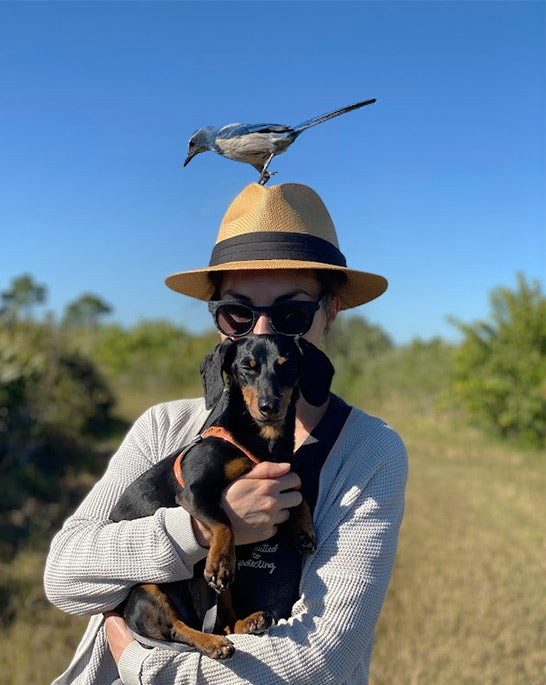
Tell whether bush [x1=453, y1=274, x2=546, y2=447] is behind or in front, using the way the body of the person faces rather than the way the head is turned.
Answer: behind

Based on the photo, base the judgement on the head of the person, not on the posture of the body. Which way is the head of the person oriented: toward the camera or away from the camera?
toward the camera

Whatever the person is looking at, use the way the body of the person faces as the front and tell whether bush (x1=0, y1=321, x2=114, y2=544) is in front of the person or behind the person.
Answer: behind

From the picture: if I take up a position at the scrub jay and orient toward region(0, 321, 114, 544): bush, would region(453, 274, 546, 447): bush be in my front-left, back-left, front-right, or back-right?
front-right

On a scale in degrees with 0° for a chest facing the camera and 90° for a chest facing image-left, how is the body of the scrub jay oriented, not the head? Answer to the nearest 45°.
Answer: approximately 90°

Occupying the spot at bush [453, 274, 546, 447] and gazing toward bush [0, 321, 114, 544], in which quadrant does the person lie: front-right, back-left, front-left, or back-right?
front-left

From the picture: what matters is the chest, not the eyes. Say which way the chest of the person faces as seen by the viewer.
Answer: toward the camera
